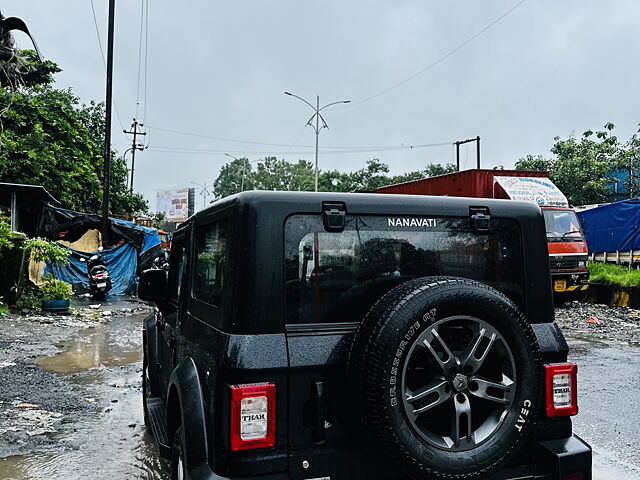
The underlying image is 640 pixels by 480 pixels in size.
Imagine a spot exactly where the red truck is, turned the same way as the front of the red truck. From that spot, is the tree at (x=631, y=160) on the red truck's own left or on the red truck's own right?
on the red truck's own left

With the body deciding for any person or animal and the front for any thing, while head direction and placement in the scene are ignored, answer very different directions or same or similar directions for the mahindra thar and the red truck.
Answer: very different directions

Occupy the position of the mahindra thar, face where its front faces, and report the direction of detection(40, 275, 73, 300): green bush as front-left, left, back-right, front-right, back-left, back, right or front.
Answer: front

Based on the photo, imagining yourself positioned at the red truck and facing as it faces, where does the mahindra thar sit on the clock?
The mahindra thar is roughly at 2 o'clock from the red truck.

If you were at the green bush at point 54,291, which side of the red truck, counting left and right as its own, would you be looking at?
right

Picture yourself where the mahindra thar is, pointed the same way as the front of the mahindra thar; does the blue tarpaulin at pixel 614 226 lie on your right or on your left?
on your right

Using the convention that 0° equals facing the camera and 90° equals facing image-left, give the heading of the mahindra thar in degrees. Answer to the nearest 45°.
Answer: approximately 135°

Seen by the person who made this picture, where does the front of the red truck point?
facing the viewer and to the right of the viewer
